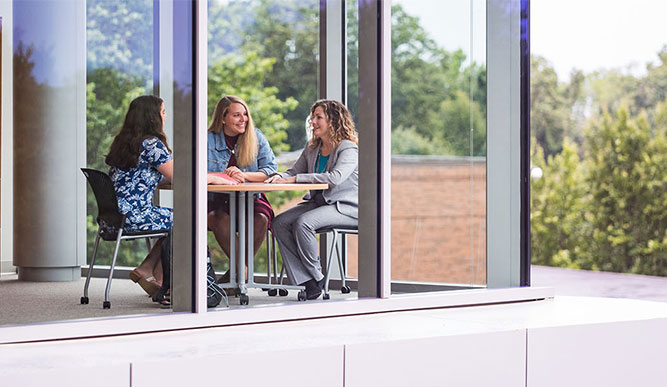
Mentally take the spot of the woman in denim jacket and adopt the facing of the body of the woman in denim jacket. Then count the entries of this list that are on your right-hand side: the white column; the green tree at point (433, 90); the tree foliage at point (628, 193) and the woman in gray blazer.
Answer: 1

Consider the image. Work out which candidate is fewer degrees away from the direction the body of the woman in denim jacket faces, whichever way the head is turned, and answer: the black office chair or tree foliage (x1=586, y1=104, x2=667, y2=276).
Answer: the black office chair

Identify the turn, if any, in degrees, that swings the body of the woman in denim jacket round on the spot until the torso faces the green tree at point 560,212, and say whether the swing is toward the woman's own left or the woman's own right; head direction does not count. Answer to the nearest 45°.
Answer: approximately 135° to the woman's own left

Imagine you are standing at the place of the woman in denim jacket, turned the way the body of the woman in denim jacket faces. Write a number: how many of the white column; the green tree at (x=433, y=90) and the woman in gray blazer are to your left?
2

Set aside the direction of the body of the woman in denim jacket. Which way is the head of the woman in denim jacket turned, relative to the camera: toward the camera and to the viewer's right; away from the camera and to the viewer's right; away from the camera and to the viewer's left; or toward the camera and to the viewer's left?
toward the camera and to the viewer's right

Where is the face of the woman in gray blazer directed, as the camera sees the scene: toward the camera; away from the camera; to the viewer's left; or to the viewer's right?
to the viewer's left

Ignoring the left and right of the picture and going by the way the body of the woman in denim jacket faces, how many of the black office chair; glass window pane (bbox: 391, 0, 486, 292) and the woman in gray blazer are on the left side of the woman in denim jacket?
2

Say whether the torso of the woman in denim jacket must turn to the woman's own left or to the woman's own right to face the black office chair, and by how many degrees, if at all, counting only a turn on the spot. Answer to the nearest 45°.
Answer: approximately 45° to the woman's own right

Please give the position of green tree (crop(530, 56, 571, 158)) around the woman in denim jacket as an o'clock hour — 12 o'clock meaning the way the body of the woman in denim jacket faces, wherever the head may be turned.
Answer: The green tree is roughly at 7 o'clock from the woman in denim jacket.

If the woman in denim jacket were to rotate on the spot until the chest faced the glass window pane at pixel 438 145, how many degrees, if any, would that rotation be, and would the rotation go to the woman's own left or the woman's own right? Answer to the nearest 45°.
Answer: approximately 90° to the woman's own left

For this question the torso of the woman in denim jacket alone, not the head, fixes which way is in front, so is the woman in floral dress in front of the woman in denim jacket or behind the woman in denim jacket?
in front

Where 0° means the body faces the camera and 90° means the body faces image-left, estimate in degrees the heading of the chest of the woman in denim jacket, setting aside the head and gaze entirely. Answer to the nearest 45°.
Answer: approximately 0°

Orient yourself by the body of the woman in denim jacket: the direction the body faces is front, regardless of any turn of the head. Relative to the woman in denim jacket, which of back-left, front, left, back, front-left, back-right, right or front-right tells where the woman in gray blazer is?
left
